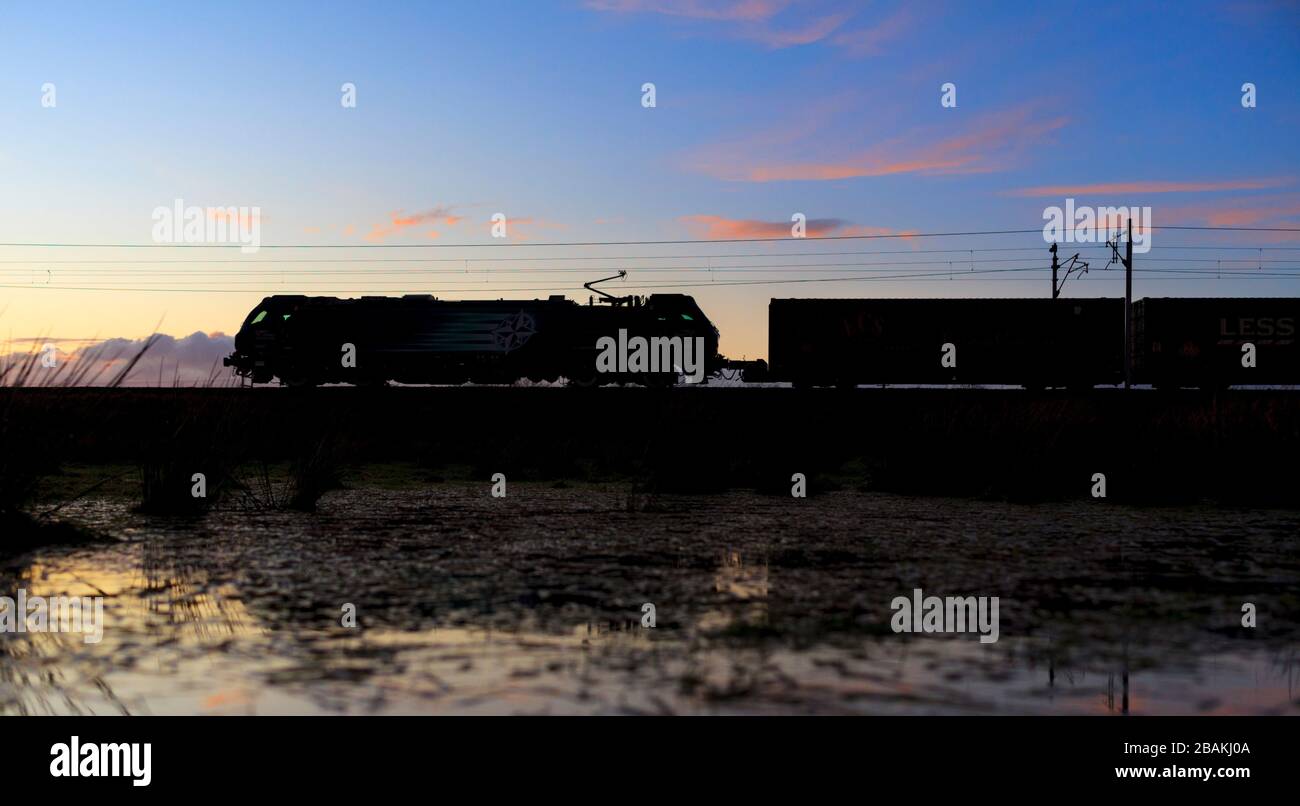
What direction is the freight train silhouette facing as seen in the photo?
to the viewer's left
